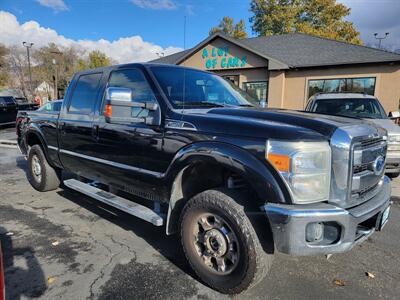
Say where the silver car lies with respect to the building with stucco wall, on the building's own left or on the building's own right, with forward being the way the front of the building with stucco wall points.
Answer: on the building's own left

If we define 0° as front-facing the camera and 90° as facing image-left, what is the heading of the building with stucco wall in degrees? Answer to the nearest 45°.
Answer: approximately 45°

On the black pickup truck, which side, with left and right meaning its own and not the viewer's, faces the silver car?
left

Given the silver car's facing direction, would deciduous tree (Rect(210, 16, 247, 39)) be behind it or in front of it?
behind

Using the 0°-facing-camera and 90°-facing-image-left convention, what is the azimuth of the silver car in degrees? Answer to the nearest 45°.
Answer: approximately 0°

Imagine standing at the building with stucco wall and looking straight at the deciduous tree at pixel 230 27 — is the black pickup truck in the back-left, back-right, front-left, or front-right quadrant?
back-left

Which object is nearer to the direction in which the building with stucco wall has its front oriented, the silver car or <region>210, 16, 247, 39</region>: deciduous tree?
the silver car

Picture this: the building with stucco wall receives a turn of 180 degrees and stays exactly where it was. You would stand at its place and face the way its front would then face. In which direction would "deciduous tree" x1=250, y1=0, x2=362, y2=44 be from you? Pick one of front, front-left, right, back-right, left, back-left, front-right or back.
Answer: front-left

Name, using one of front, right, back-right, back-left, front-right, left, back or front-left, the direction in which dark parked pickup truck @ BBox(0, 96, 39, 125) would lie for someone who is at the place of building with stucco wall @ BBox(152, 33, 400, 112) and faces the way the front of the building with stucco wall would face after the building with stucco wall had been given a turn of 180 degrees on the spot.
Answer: back-left

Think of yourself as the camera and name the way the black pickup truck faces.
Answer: facing the viewer and to the right of the viewer

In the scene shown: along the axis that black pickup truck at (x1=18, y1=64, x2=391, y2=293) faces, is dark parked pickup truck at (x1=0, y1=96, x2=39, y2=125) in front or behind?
behind

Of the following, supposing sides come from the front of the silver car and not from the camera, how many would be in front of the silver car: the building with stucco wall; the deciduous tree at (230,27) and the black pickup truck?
1

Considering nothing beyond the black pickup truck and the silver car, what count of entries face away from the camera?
0
